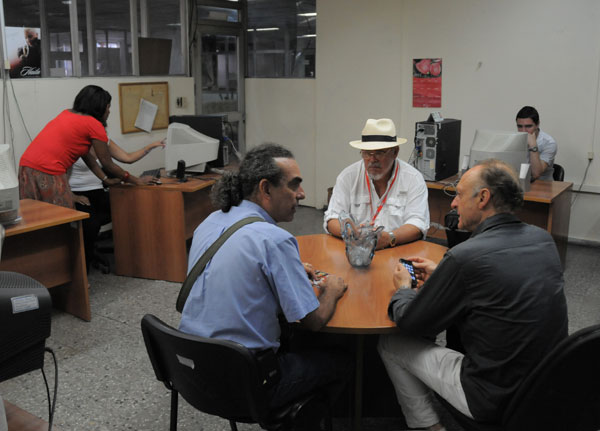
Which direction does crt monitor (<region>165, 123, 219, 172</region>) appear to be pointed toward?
to the viewer's left

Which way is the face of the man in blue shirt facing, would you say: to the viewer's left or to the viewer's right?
to the viewer's right

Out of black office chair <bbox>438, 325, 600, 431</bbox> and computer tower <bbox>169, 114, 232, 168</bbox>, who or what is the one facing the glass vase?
the black office chair

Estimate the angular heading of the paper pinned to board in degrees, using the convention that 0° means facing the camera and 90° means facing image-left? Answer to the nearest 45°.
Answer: approximately 0°

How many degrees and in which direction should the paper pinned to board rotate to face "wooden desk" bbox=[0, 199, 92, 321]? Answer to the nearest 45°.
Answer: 0° — it already faces it

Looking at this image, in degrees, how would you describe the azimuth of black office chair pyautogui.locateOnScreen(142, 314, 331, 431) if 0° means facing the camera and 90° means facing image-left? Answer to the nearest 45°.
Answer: approximately 225°

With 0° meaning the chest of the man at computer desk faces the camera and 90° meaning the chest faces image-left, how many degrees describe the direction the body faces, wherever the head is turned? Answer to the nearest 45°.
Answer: approximately 45°

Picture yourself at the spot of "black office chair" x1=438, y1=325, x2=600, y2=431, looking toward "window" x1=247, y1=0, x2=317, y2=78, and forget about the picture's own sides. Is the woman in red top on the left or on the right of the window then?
left

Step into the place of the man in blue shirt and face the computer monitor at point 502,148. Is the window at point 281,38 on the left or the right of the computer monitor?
left

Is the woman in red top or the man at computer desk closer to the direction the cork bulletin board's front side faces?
the woman in red top

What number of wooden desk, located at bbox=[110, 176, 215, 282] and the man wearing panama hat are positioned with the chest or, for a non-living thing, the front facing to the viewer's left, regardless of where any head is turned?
1

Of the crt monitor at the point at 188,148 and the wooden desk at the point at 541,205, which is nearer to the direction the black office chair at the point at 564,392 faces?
the crt monitor
